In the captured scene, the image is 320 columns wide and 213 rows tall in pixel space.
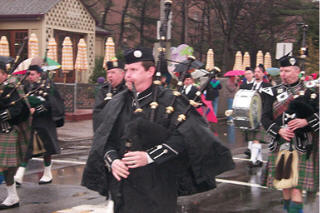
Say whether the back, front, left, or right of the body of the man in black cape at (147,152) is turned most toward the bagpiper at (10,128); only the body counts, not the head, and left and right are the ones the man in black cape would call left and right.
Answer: right

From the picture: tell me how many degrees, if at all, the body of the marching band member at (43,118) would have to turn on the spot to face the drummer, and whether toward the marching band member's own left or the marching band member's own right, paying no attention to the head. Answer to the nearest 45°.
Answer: approximately 135° to the marching band member's own left

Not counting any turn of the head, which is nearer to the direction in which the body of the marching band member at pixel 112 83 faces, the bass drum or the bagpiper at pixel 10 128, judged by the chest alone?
the bagpiper

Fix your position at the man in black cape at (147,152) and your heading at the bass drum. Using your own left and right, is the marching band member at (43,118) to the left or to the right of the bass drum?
left

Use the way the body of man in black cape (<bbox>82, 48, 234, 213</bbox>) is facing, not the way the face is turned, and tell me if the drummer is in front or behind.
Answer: behind

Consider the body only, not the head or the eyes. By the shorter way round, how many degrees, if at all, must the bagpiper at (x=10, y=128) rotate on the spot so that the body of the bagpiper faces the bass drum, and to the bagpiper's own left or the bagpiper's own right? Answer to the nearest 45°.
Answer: approximately 180°

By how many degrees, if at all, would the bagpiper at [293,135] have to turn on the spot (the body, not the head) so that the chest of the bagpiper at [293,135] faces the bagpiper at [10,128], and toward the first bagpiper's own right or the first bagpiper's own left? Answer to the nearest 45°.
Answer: approximately 45° to the first bagpiper's own right

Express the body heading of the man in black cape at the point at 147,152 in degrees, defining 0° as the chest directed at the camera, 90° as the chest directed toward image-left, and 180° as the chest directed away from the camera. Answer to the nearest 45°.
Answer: approximately 45°

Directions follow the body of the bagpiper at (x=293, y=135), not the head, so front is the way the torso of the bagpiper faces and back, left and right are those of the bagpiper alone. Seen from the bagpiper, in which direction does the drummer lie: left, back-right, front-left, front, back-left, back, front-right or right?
back-right

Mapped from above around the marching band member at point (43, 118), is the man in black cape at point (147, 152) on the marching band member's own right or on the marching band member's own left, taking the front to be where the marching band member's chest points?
on the marching band member's own left

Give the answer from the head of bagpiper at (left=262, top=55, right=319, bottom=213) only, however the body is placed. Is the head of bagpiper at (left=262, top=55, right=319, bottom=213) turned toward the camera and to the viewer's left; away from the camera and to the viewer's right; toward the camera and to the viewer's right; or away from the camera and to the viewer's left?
toward the camera and to the viewer's left

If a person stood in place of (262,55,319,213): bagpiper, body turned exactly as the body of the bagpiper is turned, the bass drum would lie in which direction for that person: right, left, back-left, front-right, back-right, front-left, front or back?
back-right

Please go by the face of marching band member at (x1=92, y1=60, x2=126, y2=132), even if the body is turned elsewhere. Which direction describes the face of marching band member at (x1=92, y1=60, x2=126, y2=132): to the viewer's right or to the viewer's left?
to the viewer's left
